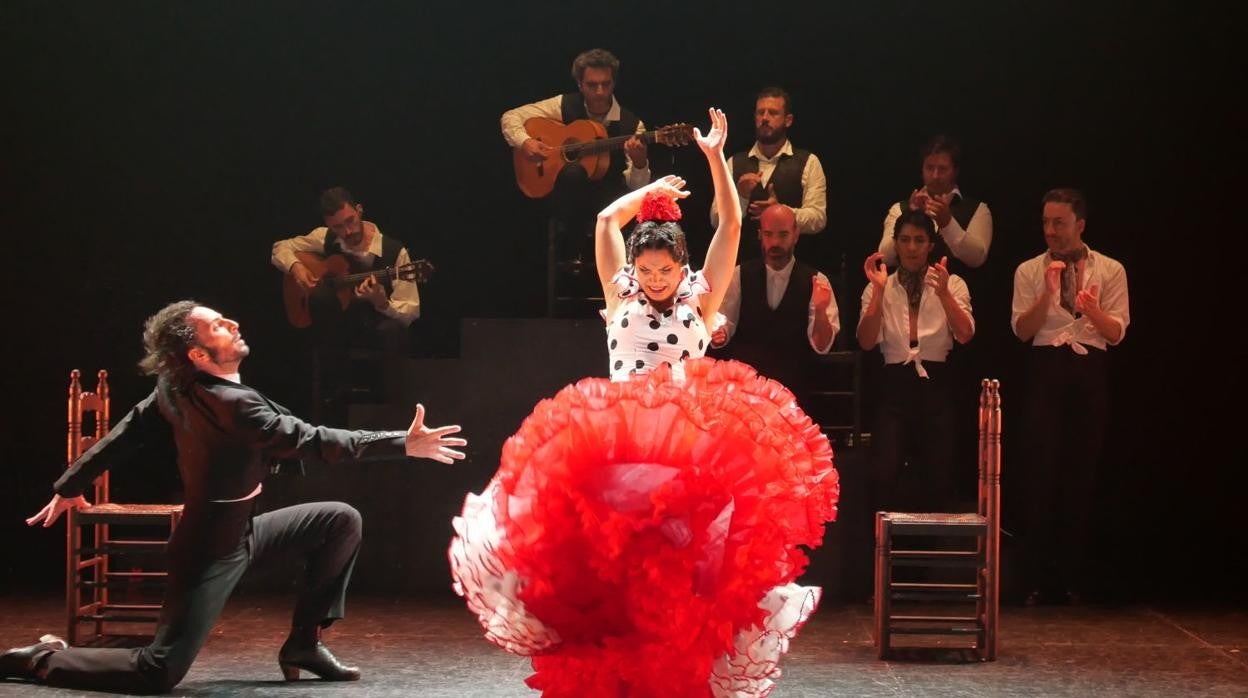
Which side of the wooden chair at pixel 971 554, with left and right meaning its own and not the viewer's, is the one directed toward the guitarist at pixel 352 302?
front

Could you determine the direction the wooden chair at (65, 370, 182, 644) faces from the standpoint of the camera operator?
facing to the right of the viewer

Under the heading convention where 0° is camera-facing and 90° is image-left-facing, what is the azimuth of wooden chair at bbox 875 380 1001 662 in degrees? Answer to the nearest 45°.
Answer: approximately 90°

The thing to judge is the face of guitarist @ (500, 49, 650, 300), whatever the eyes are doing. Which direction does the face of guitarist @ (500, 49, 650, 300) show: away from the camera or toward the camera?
toward the camera

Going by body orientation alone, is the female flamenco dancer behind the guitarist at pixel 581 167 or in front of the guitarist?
in front

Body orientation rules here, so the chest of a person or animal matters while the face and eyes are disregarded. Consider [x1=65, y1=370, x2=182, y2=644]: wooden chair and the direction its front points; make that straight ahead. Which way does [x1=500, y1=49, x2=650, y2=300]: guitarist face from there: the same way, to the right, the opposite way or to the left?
to the right

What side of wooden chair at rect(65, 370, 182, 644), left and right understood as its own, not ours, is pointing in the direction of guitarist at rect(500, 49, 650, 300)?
left

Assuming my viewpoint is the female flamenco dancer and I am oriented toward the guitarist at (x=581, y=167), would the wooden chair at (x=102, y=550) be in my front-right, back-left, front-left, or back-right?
front-left

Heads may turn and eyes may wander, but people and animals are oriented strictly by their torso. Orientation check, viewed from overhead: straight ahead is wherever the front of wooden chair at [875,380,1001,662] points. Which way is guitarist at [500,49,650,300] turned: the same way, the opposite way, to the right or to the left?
to the left

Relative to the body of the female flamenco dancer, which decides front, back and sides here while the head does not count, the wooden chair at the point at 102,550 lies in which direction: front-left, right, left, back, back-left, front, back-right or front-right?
back-right

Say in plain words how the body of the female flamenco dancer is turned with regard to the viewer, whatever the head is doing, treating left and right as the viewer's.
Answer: facing the viewer

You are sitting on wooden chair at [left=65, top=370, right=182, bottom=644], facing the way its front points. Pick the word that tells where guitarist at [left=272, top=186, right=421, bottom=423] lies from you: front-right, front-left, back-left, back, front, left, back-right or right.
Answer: front-left
